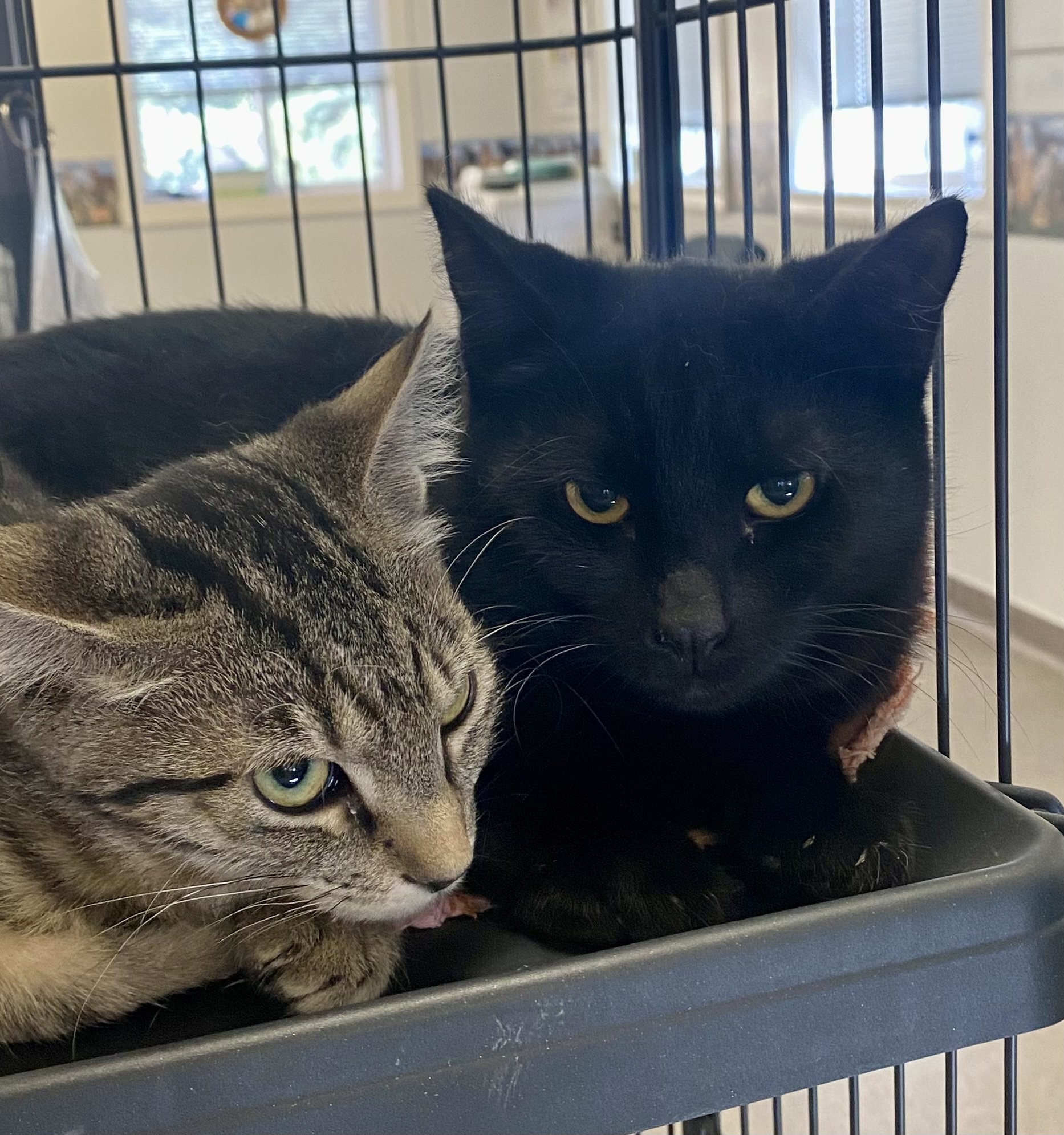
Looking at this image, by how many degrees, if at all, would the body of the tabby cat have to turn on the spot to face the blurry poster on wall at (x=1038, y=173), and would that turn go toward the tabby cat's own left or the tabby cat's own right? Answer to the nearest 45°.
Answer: approximately 90° to the tabby cat's own left

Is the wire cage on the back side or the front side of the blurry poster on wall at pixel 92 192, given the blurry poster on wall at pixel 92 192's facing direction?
on the front side

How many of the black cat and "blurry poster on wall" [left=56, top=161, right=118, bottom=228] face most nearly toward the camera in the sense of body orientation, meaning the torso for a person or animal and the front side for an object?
2

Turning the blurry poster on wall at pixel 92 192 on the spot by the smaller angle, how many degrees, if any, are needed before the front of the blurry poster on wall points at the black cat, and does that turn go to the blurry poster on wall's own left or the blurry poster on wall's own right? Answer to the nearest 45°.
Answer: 0° — it already faces it

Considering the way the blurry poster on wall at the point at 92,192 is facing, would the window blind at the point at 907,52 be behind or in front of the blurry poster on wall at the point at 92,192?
in front

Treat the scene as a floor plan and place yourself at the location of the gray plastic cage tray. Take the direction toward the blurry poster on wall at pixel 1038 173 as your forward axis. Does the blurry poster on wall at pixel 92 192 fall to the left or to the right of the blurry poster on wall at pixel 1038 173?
left

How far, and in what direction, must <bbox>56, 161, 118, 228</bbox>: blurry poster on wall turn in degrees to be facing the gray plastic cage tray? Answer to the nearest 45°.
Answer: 0° — it already faces it
